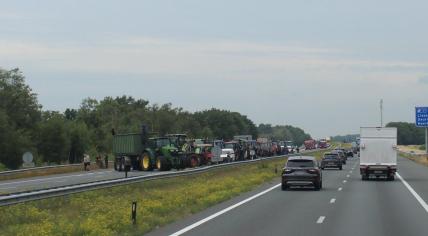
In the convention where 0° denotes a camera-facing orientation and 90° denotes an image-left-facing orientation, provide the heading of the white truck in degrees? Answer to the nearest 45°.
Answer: approximately 180°

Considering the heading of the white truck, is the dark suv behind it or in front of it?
behind

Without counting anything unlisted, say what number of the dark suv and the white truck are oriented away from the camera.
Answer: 2

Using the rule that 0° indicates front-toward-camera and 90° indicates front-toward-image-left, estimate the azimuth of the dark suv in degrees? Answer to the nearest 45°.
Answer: approximately 180°
